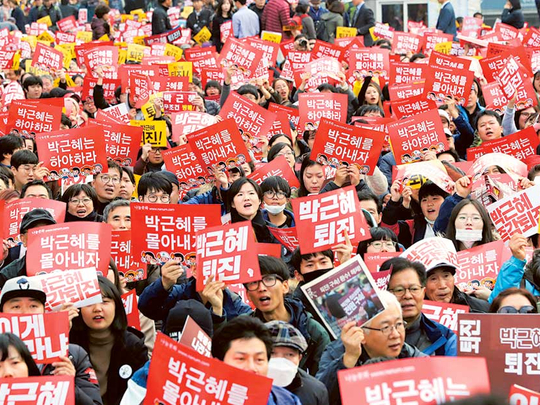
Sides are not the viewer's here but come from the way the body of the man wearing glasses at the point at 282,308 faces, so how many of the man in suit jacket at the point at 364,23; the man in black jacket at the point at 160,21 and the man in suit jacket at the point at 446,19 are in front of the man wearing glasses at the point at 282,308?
0

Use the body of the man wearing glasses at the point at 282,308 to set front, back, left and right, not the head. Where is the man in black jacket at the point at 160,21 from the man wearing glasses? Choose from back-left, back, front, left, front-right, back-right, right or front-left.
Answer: back-right

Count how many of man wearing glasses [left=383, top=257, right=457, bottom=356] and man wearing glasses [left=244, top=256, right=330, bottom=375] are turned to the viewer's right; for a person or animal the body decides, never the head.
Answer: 0

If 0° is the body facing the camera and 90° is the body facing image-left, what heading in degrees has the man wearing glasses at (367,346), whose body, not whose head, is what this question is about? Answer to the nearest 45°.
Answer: approximately 315°

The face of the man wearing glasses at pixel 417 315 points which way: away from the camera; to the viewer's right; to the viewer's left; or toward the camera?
toward the camera

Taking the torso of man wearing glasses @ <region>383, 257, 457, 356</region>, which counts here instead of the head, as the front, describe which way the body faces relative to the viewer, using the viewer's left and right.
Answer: facing the viewer

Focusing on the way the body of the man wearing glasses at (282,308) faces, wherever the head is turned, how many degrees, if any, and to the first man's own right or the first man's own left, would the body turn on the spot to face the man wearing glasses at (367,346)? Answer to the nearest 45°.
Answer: approximately 90° to the first man's own left

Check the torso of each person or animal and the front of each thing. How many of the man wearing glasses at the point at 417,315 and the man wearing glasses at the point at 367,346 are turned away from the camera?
0

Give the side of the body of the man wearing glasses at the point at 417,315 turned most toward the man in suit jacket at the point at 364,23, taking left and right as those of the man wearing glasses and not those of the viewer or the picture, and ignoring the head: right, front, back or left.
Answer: back

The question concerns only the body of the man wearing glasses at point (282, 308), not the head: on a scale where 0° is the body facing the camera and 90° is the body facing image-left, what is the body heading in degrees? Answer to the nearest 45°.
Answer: approximately 45°

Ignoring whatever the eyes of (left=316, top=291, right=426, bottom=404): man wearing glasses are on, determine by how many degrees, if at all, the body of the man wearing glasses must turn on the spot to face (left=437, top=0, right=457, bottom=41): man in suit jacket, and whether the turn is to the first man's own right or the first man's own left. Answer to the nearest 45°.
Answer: approximately 135° to the first man's own left

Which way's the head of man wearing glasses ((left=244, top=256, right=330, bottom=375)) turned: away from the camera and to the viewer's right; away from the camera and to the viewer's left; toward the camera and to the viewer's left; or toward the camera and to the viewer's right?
toward the camera and to the viewer's left

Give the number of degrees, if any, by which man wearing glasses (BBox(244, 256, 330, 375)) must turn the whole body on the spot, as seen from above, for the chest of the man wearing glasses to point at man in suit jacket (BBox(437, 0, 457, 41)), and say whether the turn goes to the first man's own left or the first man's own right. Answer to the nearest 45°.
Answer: approximately 135° to the first man's own right
